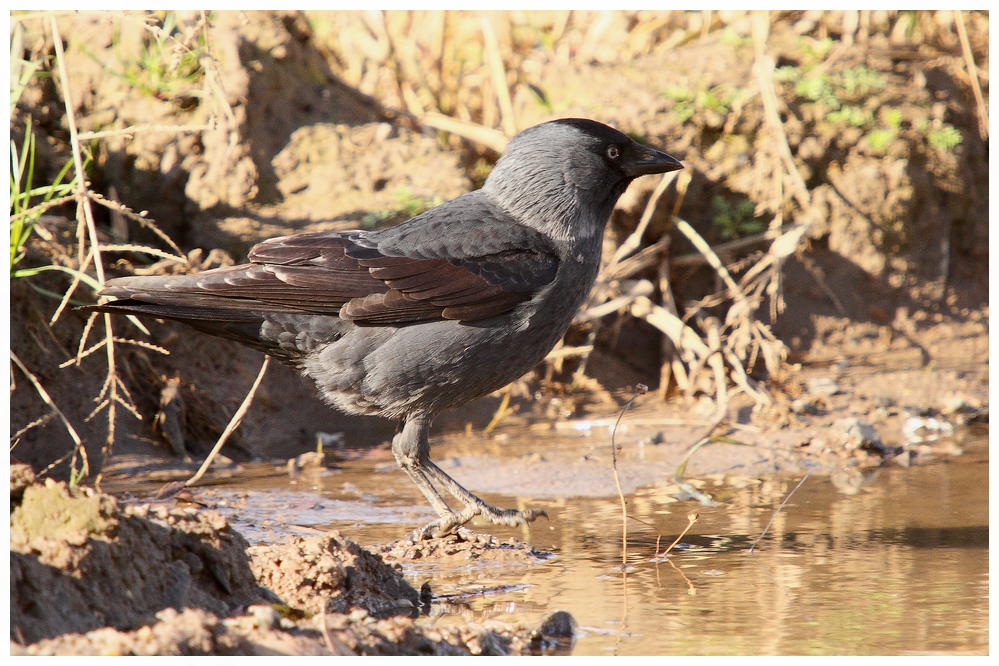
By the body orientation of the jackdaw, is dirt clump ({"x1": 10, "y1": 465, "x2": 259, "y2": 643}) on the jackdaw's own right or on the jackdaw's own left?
on the jackdaw's own right

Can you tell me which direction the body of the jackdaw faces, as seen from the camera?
to the viewer's right

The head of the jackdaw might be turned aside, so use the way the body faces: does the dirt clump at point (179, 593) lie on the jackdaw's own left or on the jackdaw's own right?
on the jackdaw's own right

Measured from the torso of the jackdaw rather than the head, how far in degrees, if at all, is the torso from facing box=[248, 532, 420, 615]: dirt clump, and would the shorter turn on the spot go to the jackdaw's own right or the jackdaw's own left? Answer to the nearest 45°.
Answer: approximately 90° to the jackdaw's own right
